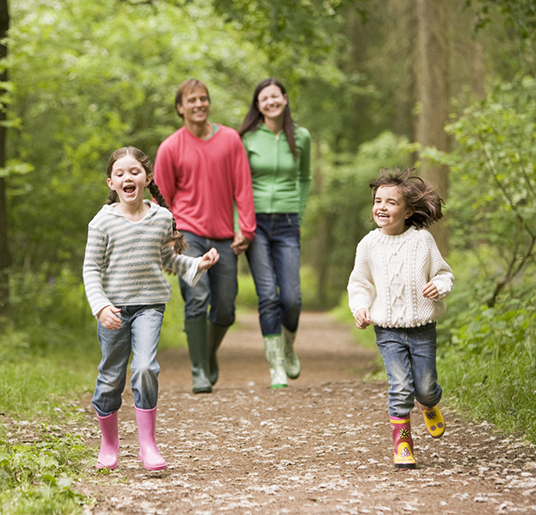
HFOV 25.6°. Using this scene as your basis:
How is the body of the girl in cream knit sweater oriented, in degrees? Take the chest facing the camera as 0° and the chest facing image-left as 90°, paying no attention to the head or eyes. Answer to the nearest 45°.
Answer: approximately 0°

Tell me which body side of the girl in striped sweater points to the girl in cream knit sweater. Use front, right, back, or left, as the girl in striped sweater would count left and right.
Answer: left

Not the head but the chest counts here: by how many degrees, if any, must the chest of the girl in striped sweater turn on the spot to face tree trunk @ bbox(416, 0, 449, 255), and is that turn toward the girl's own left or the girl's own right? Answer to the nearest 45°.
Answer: approximately 135° to the girl's own left

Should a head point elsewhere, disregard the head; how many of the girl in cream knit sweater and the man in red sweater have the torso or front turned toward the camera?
2

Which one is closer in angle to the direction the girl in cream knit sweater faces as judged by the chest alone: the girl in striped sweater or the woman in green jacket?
the girl in striped sweater

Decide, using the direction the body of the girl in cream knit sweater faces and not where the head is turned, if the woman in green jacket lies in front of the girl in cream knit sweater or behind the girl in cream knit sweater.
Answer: behind

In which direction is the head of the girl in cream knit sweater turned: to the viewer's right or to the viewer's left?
to the viewer's left

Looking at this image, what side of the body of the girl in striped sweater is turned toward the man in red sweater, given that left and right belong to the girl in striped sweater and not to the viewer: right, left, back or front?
back
